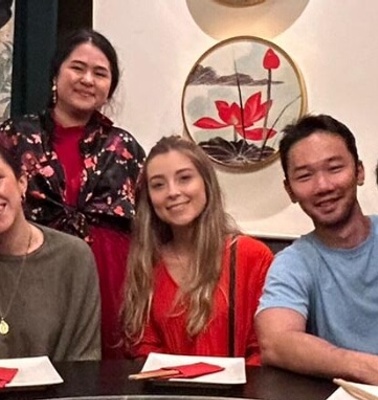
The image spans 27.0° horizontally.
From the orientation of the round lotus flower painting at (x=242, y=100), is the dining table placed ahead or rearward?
ahead

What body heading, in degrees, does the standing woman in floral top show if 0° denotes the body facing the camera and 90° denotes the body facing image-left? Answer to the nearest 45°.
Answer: approximately 0°

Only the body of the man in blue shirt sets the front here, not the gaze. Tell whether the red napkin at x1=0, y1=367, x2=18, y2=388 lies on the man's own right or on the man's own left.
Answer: on the man's own right

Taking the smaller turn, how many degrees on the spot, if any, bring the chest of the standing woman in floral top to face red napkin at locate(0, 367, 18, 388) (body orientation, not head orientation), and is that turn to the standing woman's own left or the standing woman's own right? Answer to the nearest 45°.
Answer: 0° — they already face it

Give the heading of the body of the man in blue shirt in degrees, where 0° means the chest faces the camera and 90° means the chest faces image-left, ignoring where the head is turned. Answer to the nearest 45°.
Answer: approximately 0°

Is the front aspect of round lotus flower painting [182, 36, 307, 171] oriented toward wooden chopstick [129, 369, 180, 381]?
yes

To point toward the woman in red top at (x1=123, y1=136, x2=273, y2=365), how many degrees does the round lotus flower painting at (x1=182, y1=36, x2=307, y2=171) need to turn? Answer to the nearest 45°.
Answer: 0° — it already faces them

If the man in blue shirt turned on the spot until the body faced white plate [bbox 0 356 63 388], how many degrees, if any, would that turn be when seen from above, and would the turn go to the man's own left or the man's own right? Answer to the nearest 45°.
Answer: approximately 45° to the man's own right

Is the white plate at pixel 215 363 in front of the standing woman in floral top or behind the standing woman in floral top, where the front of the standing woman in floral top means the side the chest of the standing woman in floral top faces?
in front
